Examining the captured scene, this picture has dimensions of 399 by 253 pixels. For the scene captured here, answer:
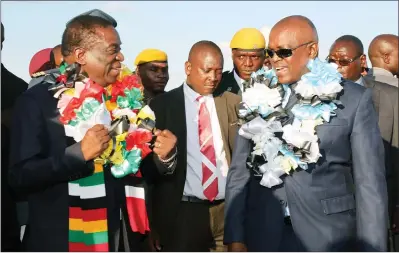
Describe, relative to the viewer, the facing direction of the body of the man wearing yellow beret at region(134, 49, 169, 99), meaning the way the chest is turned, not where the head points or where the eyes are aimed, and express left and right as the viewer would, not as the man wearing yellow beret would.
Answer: facing the viewer and to the right of the viewer

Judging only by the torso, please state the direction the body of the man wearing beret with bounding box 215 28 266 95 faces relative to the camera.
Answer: toward the camera

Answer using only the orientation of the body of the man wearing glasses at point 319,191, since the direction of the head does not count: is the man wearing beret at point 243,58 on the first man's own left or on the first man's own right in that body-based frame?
on the first man's own right

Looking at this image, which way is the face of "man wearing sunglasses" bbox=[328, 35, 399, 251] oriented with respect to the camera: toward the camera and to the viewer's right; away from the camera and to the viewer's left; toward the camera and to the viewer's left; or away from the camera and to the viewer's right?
toward the camera and to the viewer's left

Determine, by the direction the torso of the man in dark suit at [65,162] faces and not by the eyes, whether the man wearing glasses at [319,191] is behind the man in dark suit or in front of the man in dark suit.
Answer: in front

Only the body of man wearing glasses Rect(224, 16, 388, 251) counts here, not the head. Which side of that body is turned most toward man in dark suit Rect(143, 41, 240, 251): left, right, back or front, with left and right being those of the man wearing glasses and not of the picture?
right

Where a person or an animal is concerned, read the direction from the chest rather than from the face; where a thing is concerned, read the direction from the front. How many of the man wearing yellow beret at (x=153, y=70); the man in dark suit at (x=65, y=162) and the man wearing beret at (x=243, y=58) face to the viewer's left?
0

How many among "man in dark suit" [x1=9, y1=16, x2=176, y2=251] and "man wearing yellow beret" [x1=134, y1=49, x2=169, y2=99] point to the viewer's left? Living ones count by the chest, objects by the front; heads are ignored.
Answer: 0

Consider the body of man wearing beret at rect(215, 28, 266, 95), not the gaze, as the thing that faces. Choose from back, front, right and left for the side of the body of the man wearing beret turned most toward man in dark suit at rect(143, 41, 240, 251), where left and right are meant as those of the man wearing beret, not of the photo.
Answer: front

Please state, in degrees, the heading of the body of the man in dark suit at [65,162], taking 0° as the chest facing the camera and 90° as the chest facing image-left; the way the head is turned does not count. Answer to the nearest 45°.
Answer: approximately 315°
